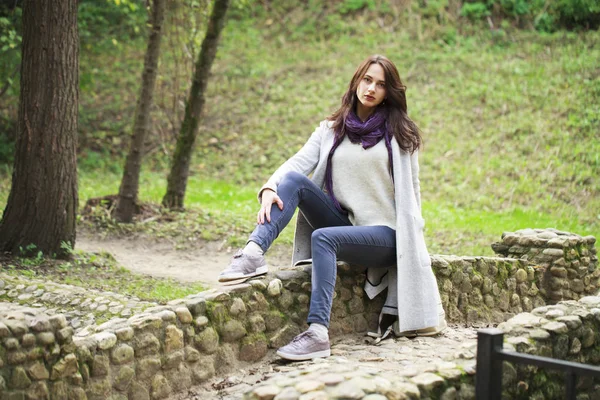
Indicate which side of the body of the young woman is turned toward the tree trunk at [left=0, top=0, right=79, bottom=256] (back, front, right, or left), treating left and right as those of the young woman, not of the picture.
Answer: right

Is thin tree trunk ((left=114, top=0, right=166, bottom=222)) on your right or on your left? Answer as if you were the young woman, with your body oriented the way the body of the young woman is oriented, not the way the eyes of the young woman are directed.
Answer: on your right

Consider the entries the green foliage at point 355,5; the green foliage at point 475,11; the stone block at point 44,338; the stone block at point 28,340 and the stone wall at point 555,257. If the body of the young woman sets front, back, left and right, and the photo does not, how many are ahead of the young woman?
2

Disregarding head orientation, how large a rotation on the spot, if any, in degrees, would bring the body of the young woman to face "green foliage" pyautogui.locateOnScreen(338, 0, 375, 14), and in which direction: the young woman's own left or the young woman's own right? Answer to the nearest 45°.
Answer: approximately 135° to the young woman's own right

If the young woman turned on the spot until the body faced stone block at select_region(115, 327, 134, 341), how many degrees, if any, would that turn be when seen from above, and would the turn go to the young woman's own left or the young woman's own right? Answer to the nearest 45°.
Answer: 0° — they already face it

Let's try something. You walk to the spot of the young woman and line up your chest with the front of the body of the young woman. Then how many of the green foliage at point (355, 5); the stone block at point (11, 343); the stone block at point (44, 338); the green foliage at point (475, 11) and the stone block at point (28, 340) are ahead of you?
3

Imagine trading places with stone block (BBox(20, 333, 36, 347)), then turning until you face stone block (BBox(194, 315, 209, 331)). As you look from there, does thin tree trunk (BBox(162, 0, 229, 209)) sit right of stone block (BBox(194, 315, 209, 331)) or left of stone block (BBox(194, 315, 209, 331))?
left

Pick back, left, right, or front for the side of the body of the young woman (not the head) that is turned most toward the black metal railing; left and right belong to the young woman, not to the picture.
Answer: left

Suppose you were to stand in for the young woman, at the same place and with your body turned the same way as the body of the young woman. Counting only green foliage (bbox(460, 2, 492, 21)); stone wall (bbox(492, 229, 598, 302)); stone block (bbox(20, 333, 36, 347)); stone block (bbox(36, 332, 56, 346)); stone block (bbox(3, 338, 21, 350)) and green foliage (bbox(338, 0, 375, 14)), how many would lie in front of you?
3

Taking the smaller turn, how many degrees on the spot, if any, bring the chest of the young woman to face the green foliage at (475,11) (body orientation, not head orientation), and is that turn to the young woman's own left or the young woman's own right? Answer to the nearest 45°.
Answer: approximately 135° to the young woman's own right

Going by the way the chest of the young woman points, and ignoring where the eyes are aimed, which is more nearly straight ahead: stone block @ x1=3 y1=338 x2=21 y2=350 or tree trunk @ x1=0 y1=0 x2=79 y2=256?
the stone block

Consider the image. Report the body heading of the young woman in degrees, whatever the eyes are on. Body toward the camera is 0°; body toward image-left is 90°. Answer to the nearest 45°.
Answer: approximately 45°

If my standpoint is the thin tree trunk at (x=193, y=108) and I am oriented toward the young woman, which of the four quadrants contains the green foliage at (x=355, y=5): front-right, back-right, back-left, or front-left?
back-left
